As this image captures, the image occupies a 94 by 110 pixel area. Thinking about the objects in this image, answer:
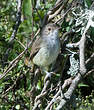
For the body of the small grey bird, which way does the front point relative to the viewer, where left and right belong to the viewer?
facing the viewer and to the right of the viewer
